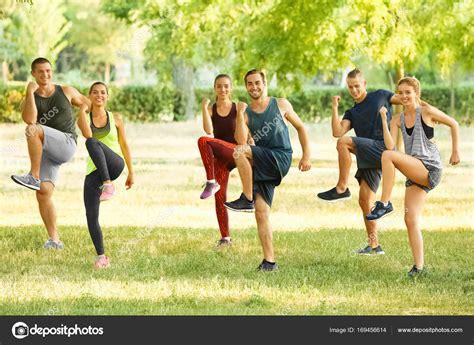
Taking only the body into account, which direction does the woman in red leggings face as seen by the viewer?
toward the camera

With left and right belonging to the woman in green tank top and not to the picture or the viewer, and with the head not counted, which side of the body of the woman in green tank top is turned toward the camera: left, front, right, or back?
front

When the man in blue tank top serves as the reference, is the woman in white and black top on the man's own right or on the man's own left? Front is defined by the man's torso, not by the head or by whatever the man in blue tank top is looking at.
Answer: on the man's own left

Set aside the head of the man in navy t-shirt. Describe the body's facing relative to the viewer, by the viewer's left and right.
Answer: facing the viewer and to the left of the viewer

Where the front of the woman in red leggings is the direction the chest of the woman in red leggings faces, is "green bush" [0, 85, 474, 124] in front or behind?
behind

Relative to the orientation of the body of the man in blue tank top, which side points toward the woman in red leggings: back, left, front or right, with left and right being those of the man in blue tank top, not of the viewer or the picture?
right

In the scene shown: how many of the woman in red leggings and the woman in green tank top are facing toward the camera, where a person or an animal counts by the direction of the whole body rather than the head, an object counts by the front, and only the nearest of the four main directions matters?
2

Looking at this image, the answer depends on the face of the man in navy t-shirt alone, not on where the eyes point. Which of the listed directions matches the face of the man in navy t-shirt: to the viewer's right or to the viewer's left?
to the viewer's left

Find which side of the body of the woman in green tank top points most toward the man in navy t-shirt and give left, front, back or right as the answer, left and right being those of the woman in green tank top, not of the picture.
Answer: left

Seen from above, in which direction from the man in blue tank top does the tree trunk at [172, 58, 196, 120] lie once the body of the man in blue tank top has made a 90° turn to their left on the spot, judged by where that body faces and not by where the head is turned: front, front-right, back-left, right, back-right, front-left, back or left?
back-left
